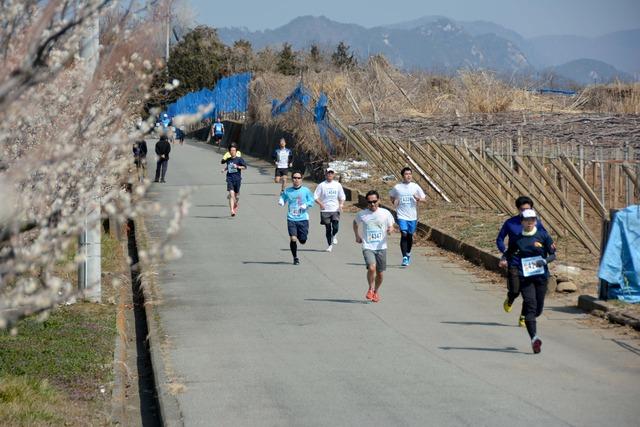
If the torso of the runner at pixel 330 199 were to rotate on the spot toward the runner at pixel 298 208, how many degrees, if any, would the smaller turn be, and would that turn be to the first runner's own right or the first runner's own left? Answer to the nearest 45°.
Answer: approximately 45° to the first runner's own right

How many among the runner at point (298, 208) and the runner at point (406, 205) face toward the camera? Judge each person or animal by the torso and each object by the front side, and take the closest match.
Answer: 2

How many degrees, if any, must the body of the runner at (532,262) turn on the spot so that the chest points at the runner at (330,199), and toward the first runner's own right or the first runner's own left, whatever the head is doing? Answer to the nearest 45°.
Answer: approximately 135° to the first runner's own right

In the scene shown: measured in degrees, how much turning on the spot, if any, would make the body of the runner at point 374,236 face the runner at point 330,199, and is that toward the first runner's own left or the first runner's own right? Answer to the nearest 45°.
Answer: approximately 180°

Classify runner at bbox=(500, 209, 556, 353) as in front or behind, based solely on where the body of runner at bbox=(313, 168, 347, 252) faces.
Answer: in front

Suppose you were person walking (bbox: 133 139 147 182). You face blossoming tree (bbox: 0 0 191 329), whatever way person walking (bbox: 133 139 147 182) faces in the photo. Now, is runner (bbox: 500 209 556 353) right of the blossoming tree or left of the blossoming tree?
left

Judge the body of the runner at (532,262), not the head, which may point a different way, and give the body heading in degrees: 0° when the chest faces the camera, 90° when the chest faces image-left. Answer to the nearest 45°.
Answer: approximately 0°

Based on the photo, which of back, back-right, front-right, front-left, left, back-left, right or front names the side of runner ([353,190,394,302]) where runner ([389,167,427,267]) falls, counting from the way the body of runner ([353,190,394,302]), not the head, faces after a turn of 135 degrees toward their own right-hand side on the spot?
front-right

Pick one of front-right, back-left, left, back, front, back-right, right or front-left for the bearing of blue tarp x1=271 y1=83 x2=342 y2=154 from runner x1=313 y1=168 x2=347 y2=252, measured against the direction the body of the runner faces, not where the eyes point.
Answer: back

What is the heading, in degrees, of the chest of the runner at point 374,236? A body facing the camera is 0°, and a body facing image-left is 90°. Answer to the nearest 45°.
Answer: approximately 0°
